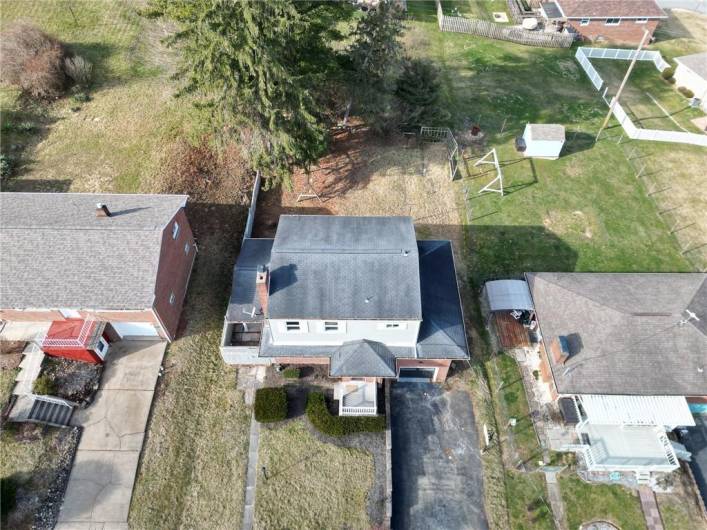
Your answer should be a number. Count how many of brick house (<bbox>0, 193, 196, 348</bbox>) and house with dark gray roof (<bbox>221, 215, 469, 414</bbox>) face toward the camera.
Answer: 2

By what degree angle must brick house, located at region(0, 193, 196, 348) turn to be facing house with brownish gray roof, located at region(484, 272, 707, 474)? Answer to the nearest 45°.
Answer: approximately 45° to its left

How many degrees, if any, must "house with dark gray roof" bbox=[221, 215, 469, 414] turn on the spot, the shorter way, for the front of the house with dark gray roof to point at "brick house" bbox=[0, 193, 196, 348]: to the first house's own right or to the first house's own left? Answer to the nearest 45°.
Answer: approximately 90° to the first house's own right

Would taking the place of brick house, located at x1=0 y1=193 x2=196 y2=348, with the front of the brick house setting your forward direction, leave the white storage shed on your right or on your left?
on your left

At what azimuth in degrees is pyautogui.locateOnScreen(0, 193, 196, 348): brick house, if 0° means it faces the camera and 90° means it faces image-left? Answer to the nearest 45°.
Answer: approximately 0°

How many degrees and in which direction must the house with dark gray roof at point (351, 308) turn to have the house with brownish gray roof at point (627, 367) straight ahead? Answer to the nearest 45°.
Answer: approximately 90° to its left
